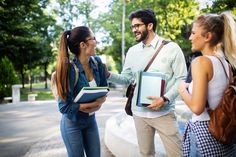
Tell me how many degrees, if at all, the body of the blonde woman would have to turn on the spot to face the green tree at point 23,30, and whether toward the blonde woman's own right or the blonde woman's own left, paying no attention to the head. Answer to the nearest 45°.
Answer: approximately 45° to the blonde woman's own right

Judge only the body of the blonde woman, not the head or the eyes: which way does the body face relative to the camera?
to the viewer's left

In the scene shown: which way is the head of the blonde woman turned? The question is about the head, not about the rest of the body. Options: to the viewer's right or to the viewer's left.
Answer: to the viewer's left

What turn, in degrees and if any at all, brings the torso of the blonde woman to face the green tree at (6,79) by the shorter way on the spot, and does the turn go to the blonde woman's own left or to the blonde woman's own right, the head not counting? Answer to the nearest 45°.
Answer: approximately 45° to the blonde woman's own right

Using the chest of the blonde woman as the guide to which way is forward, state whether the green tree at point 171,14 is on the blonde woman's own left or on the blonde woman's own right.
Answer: on the blonde woman's own right
